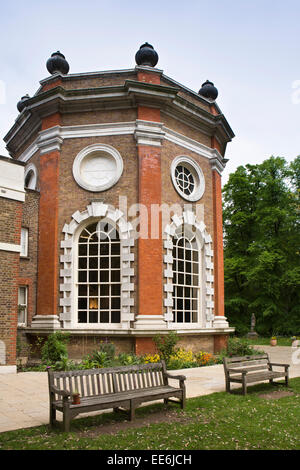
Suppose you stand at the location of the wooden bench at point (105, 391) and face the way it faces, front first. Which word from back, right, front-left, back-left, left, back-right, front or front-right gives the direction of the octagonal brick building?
back-left

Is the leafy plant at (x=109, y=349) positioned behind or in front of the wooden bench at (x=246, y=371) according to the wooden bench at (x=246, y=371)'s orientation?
behind

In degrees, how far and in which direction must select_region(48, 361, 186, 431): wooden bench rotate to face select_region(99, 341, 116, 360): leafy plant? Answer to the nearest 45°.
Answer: approximately 135° to its left

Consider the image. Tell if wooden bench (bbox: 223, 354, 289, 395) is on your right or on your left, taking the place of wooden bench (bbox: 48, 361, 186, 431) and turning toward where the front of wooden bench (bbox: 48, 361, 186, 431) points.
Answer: on your left

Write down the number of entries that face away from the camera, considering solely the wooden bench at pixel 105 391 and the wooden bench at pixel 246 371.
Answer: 0

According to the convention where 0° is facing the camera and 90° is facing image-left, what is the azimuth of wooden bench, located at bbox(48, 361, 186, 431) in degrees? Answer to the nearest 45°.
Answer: approximately 315°

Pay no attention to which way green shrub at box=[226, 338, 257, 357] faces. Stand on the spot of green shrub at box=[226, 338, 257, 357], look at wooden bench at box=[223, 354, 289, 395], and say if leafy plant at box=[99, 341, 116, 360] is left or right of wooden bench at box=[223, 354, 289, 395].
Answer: right

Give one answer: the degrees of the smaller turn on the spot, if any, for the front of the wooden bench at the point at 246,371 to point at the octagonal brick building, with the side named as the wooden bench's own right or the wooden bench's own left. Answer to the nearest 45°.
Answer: approximately 180°

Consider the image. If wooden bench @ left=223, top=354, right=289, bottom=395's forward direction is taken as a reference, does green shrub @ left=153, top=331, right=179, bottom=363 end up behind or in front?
behind
